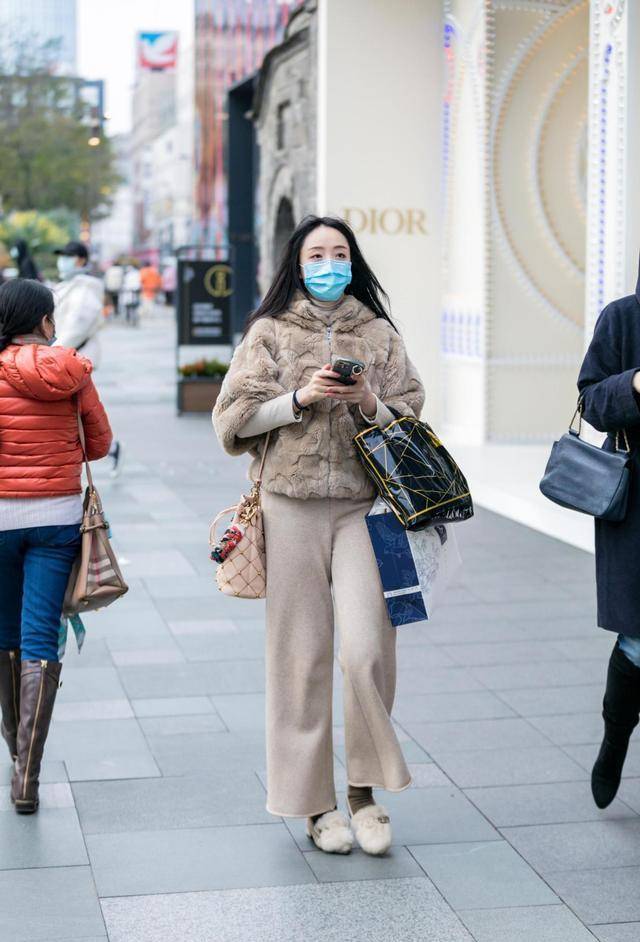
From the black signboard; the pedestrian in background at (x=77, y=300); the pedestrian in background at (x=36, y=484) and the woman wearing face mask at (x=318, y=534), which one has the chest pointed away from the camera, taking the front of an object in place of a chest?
the pedestrian in background at (x=36, y=484)

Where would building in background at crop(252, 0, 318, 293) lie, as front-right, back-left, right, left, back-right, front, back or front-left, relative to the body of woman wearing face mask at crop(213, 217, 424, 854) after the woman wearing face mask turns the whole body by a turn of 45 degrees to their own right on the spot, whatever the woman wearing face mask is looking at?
back-right

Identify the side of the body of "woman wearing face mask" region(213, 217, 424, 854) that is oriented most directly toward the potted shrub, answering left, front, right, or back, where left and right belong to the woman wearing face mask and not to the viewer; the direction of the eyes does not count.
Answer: back

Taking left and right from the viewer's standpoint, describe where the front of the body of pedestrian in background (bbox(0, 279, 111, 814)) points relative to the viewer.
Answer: facing away from the viewer

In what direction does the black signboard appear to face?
toward the camera

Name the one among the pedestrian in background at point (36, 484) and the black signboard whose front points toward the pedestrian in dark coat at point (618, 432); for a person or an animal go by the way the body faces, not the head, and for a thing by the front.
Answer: the black signboard

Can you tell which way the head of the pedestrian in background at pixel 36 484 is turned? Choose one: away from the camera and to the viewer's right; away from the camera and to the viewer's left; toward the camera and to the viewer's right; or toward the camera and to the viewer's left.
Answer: away from the camera and to the viewer's right

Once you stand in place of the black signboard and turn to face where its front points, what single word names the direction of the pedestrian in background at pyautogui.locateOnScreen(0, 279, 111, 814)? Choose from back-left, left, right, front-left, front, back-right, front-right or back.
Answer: front

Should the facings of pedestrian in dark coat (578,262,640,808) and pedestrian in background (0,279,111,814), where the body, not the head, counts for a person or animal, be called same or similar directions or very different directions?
very different directions

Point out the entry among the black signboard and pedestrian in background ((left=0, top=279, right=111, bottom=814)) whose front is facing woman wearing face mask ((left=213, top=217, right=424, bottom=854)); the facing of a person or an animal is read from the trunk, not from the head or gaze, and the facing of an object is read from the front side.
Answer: the black signboard

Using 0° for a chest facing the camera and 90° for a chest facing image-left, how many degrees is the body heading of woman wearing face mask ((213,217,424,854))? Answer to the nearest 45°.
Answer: approximately 0°

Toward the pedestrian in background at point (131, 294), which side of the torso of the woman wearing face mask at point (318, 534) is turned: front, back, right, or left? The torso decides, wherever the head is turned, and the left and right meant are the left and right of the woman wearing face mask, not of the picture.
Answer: back

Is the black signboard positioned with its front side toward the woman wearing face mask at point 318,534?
yes
